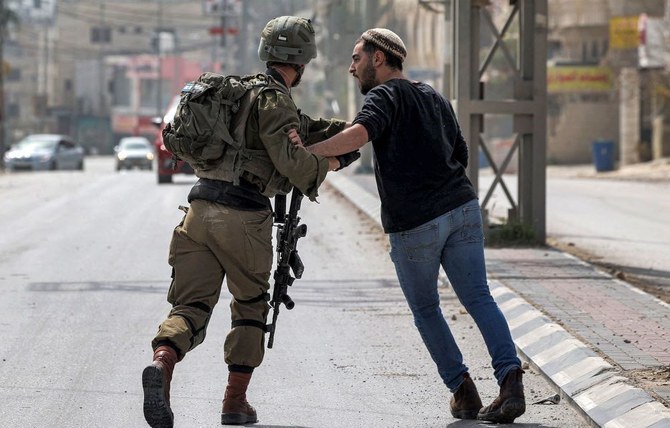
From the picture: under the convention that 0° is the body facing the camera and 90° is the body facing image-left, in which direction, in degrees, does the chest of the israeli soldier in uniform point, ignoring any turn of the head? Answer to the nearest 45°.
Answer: approximately 225°

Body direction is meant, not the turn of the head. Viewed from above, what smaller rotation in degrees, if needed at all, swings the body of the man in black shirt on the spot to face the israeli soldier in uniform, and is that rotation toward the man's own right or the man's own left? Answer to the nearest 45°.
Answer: approximately 45° to the man's own left

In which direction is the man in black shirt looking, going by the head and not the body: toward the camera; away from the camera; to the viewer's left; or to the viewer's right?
to the viewer's left

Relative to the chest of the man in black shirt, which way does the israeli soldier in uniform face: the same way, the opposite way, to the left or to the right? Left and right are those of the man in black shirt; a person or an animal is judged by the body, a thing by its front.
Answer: to the right

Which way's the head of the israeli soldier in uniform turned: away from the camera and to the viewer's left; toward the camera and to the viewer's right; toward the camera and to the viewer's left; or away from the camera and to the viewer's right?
away from the camera and to the viewer's right

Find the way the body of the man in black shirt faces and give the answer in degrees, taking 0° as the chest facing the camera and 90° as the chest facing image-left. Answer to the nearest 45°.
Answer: approximately 135°

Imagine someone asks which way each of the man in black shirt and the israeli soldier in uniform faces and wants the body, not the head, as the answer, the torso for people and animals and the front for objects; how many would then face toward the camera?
0
